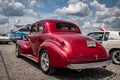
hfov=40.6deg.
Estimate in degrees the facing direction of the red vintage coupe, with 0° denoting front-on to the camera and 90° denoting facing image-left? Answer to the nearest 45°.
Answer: approximately 135°

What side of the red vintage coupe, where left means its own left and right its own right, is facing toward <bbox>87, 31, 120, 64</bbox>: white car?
right
